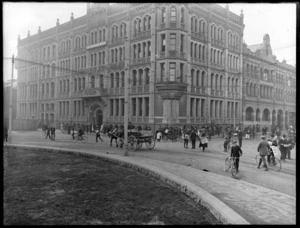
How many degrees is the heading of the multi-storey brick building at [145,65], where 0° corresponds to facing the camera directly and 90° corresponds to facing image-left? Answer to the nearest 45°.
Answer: approximately 45°

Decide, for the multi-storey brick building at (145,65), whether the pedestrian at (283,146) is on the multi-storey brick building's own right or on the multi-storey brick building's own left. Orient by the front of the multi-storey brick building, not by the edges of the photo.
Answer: on the multi-storey brick building's own left
